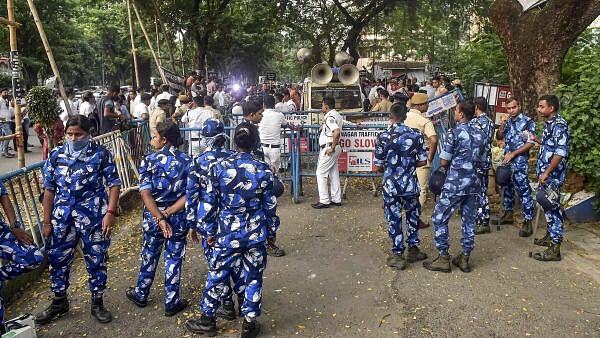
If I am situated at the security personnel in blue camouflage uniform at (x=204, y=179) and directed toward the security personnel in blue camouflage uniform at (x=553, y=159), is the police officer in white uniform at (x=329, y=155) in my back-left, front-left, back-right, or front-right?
front-left

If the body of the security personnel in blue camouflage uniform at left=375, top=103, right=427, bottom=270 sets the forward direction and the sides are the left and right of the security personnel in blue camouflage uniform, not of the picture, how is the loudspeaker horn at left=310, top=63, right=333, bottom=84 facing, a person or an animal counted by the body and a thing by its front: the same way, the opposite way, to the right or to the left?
the opposite way

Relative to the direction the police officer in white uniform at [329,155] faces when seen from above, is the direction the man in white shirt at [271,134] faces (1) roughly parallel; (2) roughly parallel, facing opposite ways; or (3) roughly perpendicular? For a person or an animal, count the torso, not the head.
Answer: roughly perpendicular

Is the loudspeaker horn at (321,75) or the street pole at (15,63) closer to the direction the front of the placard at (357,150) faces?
the street pole

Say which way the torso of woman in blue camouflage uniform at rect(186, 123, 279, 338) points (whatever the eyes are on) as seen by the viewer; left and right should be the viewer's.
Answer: facing away from the viewer

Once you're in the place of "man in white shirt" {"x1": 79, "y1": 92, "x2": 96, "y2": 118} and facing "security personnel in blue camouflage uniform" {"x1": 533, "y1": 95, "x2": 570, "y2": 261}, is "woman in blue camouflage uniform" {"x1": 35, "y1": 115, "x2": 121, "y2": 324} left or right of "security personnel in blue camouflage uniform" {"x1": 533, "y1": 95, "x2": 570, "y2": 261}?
right

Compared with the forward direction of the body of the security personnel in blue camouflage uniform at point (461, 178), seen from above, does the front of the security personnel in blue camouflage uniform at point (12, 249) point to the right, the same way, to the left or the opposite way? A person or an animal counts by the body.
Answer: to the right

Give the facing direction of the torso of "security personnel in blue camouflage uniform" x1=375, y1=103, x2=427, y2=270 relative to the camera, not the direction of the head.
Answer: away from the camera

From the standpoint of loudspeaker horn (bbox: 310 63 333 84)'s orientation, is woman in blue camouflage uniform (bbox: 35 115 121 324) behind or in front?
in front

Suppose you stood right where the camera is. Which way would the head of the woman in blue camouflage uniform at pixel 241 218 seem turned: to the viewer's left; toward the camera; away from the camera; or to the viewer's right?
away from the camera

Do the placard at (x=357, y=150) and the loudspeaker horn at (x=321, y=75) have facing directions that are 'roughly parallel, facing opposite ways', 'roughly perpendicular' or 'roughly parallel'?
roughly parallel
